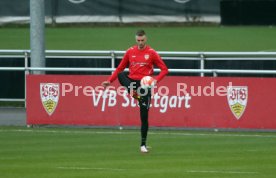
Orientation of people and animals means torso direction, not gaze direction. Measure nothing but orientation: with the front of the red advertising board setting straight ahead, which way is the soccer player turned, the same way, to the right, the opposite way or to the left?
the same way

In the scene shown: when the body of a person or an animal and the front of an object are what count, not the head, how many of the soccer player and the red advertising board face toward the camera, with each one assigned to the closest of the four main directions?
2

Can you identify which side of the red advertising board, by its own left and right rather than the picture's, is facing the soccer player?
front

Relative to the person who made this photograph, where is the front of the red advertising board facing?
facing the viewer

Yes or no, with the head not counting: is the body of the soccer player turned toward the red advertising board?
no
